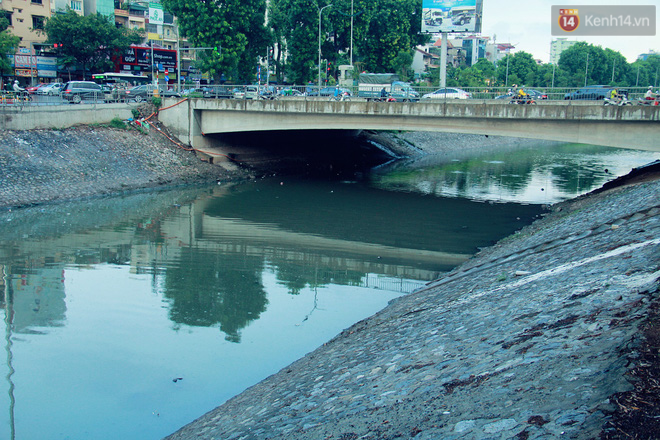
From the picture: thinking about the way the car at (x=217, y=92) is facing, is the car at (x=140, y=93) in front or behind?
behind

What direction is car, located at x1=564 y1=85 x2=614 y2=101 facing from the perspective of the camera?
to the viewer's left

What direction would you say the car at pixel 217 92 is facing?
to the viewer's right

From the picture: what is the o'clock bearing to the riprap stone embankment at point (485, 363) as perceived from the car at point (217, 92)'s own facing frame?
The riprap stone embankment is roughly at 3 o'clock from the car.

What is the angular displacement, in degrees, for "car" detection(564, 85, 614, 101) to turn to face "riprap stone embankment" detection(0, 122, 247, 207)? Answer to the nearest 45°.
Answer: approximately 45° to its left

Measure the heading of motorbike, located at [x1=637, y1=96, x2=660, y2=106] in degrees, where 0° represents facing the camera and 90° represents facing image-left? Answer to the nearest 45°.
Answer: approximately 90°

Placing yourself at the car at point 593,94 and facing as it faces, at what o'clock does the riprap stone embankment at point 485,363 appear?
The riprap stone embankment is roughly at 9 o'clock from the car.
